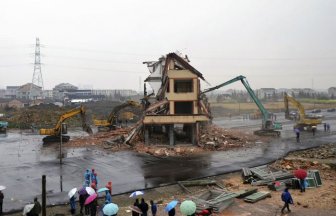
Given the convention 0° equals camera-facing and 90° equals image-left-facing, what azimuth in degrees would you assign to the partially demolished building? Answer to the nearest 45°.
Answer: approximately 0°

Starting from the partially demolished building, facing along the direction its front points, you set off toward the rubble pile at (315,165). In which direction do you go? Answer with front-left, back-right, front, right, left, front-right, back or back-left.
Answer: front-left

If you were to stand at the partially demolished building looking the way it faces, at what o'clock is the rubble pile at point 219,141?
The rubble pile is roughly at 9 o'clock from the partially demolished building.

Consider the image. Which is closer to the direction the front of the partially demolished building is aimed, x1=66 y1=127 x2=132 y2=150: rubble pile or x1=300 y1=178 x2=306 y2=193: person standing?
the person standing

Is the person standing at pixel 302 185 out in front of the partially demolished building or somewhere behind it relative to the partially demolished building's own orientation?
in front

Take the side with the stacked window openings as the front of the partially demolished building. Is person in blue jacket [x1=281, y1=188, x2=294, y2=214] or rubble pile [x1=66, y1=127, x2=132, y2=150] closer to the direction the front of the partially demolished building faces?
the person in blue jacket

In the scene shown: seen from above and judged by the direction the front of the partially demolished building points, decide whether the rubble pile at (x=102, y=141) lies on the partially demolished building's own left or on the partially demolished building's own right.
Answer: on the partially demolished building's own right

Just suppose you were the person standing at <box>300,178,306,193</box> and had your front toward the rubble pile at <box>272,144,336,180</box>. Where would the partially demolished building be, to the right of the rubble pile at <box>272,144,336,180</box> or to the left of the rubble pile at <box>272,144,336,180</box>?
left

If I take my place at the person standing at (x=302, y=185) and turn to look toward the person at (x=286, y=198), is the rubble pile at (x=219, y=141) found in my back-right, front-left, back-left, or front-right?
back-right

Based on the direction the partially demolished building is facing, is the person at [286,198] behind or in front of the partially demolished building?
in front
